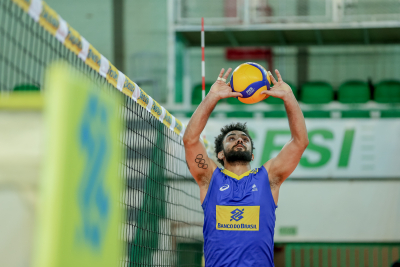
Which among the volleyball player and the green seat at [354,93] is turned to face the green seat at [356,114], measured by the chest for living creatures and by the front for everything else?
the green seat at [354,93]

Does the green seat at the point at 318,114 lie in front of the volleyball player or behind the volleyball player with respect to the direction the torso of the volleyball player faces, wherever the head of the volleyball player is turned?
behind

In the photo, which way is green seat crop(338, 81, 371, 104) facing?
toward the camera

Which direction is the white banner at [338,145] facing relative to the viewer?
toward the camera

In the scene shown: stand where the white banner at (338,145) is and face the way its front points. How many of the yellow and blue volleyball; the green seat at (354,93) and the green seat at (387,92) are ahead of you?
1

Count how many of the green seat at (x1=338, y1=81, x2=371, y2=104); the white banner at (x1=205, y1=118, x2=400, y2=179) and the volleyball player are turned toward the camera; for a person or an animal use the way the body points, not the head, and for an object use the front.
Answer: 3

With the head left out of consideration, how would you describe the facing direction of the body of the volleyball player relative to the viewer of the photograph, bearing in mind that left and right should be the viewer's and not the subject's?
facing the viewer

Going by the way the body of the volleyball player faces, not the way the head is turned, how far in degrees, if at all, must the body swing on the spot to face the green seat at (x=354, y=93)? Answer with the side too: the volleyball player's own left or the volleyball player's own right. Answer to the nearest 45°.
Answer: approximately 180°

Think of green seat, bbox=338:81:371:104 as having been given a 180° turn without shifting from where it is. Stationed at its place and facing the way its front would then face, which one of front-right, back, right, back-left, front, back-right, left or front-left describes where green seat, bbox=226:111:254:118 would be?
back-left

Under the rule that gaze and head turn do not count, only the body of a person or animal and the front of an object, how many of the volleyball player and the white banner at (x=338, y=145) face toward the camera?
2

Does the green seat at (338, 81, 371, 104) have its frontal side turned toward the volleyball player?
yes

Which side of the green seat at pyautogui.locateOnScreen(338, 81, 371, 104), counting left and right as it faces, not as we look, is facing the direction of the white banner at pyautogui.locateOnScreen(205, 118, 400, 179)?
front

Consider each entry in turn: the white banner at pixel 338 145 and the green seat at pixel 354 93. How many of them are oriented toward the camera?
2
